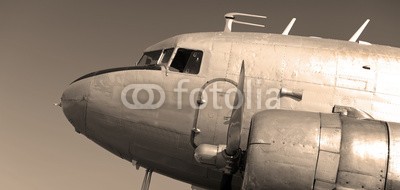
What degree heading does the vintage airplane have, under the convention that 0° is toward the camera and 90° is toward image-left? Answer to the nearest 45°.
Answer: approximately 90°
